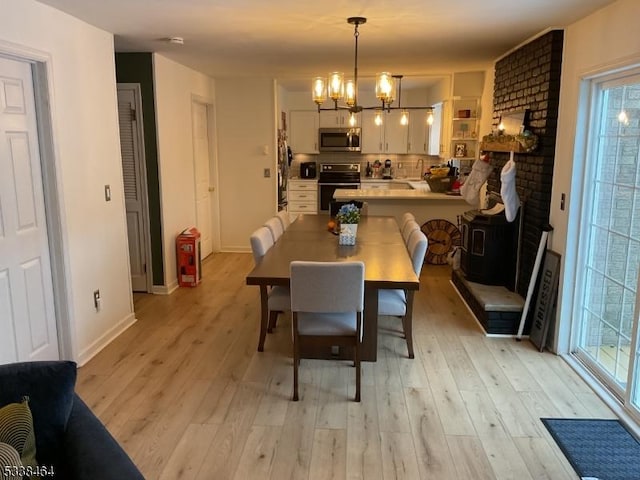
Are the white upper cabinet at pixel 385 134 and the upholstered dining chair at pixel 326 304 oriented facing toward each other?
yes

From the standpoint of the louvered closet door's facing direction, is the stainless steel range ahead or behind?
ahead

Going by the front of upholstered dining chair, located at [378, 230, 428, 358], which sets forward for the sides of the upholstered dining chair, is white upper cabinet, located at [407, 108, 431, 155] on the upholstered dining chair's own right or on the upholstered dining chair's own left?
on the upholstered dining chair's own right

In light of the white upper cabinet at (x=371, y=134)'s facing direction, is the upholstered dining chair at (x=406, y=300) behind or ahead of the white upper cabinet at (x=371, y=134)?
ahead

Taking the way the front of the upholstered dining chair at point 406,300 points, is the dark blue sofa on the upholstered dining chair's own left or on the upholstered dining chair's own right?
on the upholstered dining chair's own left

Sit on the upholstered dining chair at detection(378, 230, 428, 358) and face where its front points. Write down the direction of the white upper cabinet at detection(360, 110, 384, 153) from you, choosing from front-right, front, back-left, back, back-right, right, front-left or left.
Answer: right

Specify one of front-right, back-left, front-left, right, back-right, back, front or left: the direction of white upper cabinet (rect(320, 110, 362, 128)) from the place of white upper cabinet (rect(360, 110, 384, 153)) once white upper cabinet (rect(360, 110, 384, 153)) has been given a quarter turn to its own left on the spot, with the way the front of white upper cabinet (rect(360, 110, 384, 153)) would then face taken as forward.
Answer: back

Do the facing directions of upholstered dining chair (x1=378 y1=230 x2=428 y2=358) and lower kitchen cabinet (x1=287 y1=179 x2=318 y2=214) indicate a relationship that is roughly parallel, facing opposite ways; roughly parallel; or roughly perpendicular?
roughly perpendicular

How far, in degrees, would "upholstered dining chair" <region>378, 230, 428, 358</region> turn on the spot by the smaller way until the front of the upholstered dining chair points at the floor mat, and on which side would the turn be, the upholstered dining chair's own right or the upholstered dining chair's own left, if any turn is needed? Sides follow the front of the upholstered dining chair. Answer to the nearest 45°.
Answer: approximately 135° to the upholstered dining chair's own left

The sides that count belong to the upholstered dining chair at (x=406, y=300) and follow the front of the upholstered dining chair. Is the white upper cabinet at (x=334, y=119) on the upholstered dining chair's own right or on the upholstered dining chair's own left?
on the upholstered dining chair's own right

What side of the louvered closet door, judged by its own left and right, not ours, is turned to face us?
right

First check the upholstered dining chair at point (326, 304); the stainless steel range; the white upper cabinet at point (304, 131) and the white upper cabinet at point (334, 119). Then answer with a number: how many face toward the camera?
3

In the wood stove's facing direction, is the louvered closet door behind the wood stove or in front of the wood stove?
in front

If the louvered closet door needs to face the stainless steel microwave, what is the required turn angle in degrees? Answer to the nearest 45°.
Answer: approximately 45° to its left

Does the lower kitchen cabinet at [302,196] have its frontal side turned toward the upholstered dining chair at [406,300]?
yes
